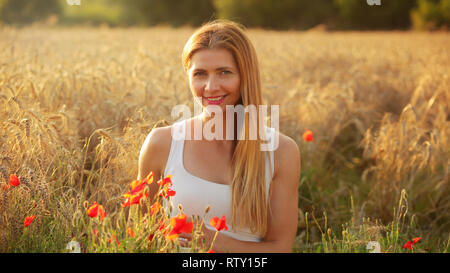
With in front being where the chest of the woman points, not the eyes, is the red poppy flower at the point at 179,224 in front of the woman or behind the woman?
in front

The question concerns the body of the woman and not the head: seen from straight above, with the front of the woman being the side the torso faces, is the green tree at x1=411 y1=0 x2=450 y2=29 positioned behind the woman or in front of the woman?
behind

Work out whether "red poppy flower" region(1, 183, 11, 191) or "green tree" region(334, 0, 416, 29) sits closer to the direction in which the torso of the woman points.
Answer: the red poppy flower

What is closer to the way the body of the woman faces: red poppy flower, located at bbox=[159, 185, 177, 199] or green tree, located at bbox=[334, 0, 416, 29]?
the red poppy flower

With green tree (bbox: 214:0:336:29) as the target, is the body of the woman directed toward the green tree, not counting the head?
no

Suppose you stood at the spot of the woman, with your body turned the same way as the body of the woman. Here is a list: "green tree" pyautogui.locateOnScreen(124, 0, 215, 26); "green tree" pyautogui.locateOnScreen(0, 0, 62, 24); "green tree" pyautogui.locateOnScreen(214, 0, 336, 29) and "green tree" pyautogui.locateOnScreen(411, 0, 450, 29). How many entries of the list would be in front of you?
0

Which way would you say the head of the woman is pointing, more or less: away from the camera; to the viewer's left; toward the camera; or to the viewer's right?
toward the camera

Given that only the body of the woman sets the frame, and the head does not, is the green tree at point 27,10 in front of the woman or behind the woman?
behind

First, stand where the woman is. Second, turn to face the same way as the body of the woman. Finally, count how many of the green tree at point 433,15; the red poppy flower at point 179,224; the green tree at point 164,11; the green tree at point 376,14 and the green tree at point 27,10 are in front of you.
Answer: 1

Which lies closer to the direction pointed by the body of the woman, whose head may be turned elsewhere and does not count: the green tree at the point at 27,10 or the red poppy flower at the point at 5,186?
the red poppy flower

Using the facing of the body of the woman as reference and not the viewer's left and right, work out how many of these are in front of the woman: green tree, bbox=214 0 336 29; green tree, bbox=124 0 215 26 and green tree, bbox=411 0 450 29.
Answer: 0

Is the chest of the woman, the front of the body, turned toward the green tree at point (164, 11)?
no

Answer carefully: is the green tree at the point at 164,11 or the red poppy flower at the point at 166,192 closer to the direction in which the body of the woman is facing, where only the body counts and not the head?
the red poppy flower

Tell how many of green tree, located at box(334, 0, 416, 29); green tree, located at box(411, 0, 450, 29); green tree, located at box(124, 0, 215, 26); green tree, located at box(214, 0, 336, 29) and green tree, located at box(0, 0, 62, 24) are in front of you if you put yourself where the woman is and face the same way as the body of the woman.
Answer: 0

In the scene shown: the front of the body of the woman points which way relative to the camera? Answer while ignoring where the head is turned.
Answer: toward the camera
